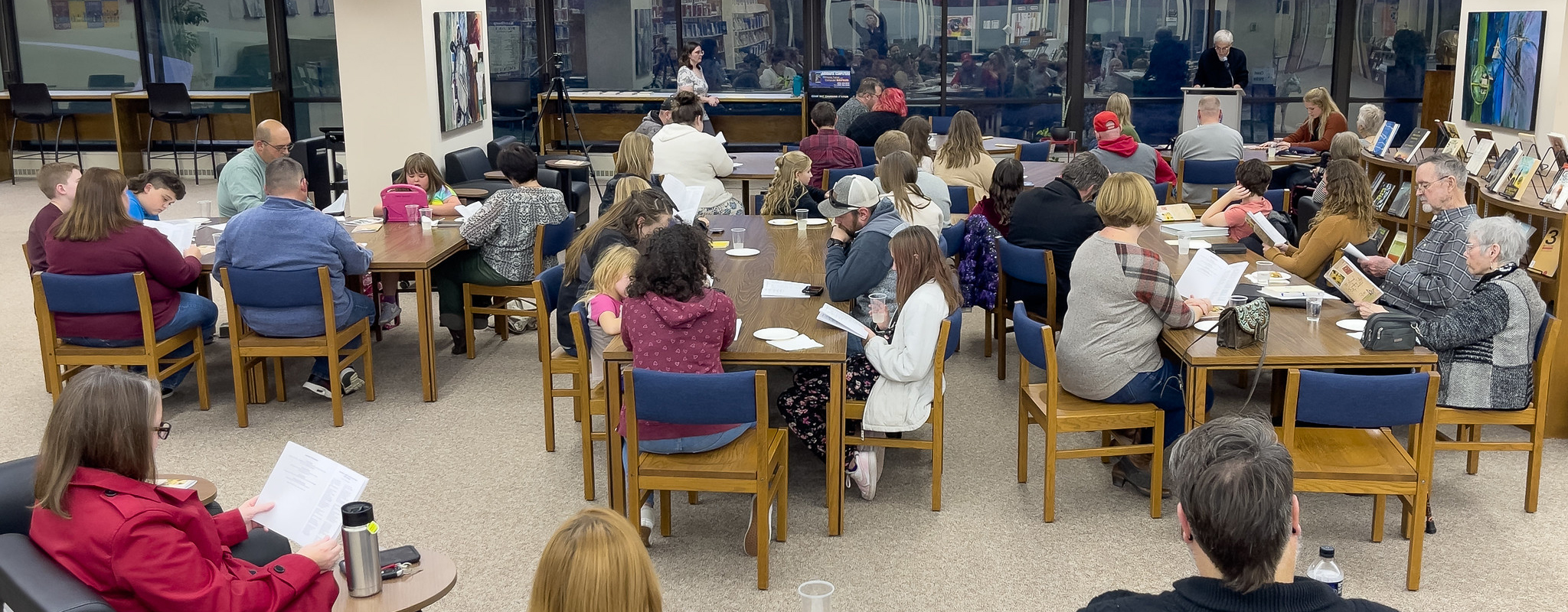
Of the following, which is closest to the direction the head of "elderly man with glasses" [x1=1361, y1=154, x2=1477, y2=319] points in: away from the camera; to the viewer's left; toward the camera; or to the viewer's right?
to the viewer's left

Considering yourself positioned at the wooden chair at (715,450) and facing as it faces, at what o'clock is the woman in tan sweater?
The woman in tan sweater is roughly at 2 o'clock from the wooden chair.

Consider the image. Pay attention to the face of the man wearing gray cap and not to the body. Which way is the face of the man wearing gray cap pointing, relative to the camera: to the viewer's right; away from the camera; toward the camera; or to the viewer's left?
to the viewer's left

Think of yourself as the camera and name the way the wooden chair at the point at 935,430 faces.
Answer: facing to the left of the viewer

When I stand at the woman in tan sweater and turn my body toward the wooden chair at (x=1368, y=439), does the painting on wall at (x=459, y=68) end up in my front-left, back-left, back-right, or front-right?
back-right

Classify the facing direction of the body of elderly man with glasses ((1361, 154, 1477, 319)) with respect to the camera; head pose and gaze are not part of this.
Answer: to the viewer's left

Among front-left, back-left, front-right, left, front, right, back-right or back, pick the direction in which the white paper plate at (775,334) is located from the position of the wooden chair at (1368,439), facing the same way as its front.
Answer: left

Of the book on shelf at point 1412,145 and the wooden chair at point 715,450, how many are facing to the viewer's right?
0

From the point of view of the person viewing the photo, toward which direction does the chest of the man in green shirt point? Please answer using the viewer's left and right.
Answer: facing to the right of the viewer

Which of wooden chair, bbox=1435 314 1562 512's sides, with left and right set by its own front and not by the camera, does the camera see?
left

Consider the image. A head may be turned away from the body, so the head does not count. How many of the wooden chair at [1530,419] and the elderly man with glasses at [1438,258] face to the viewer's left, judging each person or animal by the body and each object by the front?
2

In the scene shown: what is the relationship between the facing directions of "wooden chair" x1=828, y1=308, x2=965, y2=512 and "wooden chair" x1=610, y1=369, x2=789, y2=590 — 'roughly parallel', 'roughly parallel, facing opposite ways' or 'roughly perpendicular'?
roughly perpendicular

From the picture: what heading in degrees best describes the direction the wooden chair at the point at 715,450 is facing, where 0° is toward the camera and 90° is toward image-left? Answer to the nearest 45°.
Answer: approximately 180°
